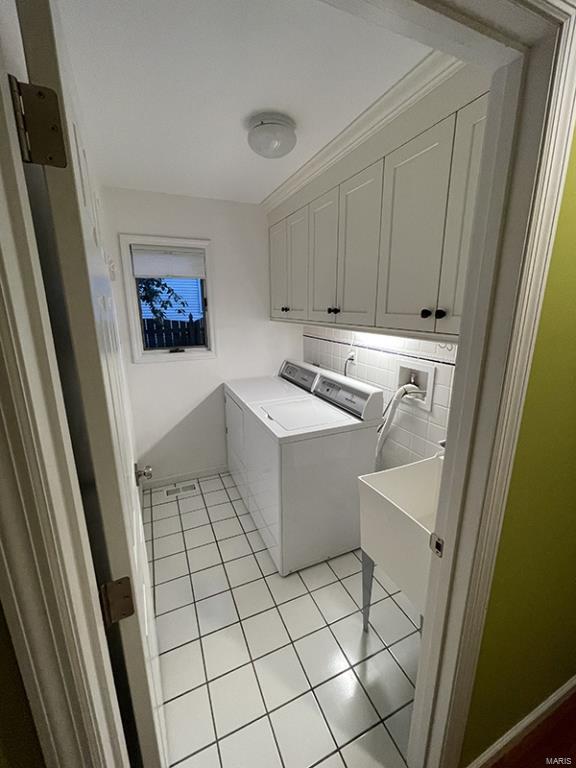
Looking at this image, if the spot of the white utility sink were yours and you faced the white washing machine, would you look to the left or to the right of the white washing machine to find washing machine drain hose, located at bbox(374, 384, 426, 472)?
right

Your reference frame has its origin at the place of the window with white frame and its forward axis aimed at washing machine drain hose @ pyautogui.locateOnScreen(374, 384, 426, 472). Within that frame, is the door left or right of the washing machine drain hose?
right

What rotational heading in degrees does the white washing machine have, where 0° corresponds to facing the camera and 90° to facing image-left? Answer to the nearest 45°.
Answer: approximately 45°

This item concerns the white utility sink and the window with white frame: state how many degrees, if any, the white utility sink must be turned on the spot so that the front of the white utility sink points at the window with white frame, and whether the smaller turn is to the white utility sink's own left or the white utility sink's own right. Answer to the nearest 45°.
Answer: approximately 90° to the white utility sink's own right

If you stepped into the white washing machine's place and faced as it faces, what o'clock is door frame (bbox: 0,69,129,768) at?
The door frame is roughly at 11 o'clock from the white washing machine.

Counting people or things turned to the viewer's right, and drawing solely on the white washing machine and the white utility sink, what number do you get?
0

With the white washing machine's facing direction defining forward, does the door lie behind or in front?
in front

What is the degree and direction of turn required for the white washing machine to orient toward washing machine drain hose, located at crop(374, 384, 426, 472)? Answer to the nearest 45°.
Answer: approximately 135° to its left

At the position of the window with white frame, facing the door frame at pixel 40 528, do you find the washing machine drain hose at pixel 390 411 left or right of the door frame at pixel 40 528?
left

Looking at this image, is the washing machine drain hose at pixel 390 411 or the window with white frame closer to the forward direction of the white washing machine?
the window with white frame

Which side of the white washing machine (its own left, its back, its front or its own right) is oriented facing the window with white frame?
right

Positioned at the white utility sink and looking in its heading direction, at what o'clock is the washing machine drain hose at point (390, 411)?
The washing machine drain hose is roughly at 4 o'clock from the white utility sink.

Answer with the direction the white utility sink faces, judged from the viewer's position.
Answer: facing the viewer and to the left of the viewer

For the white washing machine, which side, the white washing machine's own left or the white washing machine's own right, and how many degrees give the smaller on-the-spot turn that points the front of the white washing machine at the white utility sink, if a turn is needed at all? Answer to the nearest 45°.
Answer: approximately 90° to the white washing machine's own left
